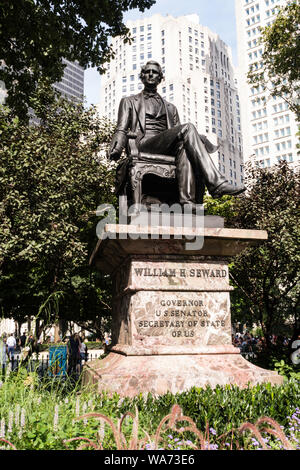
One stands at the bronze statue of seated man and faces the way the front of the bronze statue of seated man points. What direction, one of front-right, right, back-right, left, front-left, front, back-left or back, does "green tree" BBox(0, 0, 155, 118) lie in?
right

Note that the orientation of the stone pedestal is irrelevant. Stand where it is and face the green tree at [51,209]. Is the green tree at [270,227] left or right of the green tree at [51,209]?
right

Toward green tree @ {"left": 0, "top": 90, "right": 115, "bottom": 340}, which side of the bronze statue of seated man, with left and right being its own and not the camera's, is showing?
back

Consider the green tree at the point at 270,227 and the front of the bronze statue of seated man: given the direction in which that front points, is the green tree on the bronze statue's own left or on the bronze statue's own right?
on the bronze statue's own left

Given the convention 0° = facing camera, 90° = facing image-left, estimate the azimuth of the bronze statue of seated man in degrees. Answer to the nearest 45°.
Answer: approximately 315°
